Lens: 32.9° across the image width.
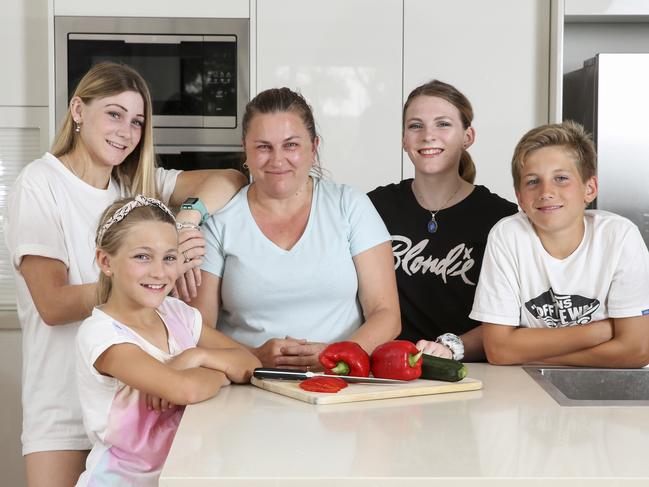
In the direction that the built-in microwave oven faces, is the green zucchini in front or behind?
in front

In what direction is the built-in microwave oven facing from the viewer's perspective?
toward the camera

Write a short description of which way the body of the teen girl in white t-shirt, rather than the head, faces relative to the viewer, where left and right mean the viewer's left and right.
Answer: facing the viewer and to the right of the viewer

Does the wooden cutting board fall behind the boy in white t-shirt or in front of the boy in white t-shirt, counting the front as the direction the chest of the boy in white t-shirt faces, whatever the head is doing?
in front

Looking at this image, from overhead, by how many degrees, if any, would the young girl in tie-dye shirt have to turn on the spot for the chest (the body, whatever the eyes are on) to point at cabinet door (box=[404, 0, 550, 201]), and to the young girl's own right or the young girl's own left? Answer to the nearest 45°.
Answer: approximately 90° to the young girl's own left

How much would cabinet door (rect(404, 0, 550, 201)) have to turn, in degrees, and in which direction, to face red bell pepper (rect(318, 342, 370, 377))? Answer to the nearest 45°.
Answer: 0° — it already faces it

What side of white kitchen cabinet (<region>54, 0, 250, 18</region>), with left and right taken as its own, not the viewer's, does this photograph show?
front

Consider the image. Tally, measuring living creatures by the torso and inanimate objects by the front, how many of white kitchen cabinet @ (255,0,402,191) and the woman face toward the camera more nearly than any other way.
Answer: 2

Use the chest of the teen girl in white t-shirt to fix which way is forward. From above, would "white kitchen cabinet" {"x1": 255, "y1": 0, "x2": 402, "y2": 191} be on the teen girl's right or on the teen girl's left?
on the teen girl's left

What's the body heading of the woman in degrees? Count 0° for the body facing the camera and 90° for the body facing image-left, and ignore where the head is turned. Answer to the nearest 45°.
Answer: approximately 0°

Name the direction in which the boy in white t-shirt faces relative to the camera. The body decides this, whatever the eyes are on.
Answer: toward the camera

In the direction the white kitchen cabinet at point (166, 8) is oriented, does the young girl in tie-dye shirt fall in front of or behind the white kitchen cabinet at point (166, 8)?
in front

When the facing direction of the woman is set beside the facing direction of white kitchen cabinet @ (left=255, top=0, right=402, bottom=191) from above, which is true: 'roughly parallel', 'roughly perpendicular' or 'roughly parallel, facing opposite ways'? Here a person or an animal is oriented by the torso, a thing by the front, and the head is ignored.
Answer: roughly parallel

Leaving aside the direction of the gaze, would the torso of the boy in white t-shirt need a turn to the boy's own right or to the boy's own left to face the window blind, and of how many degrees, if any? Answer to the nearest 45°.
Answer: approximately 135° to the boy's own right
